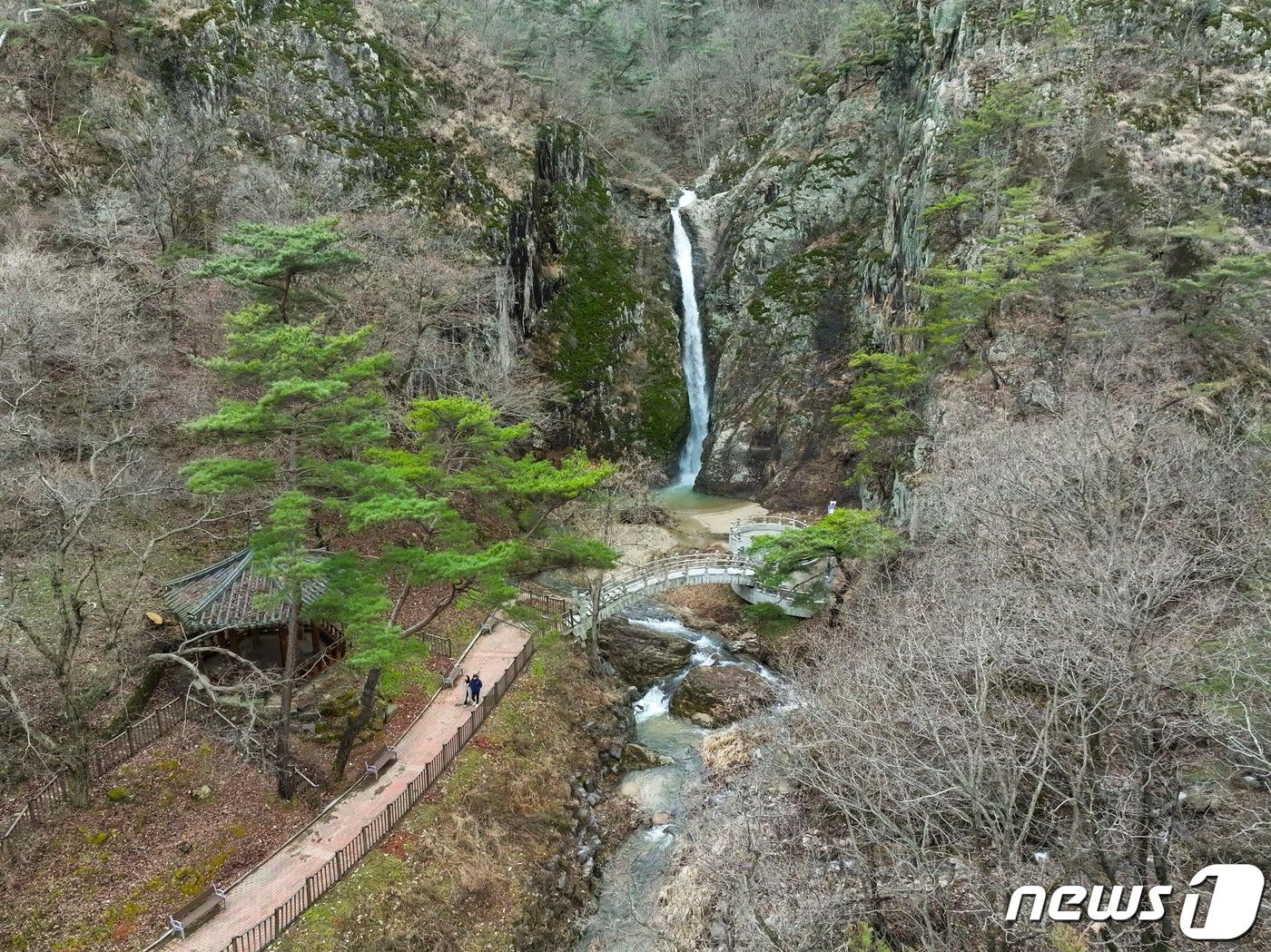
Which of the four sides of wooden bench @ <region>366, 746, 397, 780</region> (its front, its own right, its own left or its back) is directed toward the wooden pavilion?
back

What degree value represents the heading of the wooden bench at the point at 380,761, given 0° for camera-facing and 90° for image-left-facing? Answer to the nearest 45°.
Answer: approximately 315°

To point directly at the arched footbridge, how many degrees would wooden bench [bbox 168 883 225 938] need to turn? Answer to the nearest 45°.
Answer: approximately 90° to its left

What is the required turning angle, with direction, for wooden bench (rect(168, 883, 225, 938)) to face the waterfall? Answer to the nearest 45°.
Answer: approximately 90° to its left

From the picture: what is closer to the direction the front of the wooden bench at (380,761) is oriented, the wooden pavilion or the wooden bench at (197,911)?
the wooden bench
